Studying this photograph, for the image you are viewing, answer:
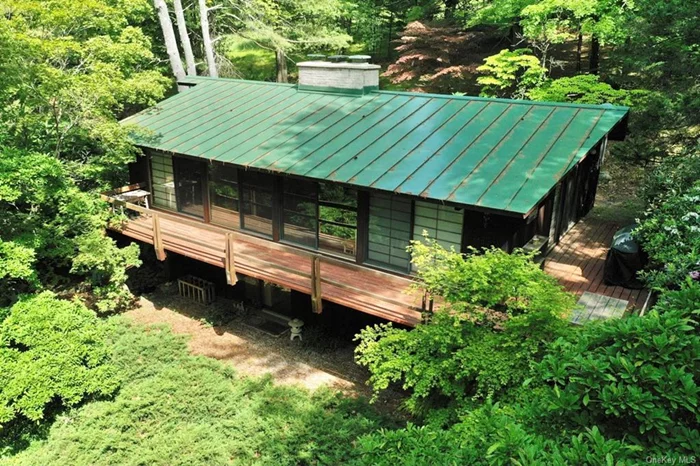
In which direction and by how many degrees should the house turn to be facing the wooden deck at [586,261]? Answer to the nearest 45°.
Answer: approximately 135° to its left

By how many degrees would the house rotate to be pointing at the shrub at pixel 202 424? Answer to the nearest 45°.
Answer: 0° — it already faces it

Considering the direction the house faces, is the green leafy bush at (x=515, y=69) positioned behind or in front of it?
behind

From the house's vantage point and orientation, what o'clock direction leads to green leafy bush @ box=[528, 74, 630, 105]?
The green leafy bush is roughly at 6 o'clock from the house.

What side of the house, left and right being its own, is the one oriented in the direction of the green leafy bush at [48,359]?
front

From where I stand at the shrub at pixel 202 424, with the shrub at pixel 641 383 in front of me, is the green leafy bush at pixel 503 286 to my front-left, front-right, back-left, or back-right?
front-left

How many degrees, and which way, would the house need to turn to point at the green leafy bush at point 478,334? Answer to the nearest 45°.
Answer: approximately 45° to its left

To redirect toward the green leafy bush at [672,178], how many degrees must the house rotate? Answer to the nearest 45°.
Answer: approximately 135° to its left

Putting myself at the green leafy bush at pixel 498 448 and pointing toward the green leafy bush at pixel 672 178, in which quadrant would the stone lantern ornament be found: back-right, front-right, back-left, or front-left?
front-left

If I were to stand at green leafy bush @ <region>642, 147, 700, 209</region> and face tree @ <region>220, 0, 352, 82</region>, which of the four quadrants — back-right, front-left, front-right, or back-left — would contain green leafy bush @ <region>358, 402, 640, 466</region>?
back-left

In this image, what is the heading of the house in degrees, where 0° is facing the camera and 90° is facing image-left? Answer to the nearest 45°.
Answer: approximately 45°
